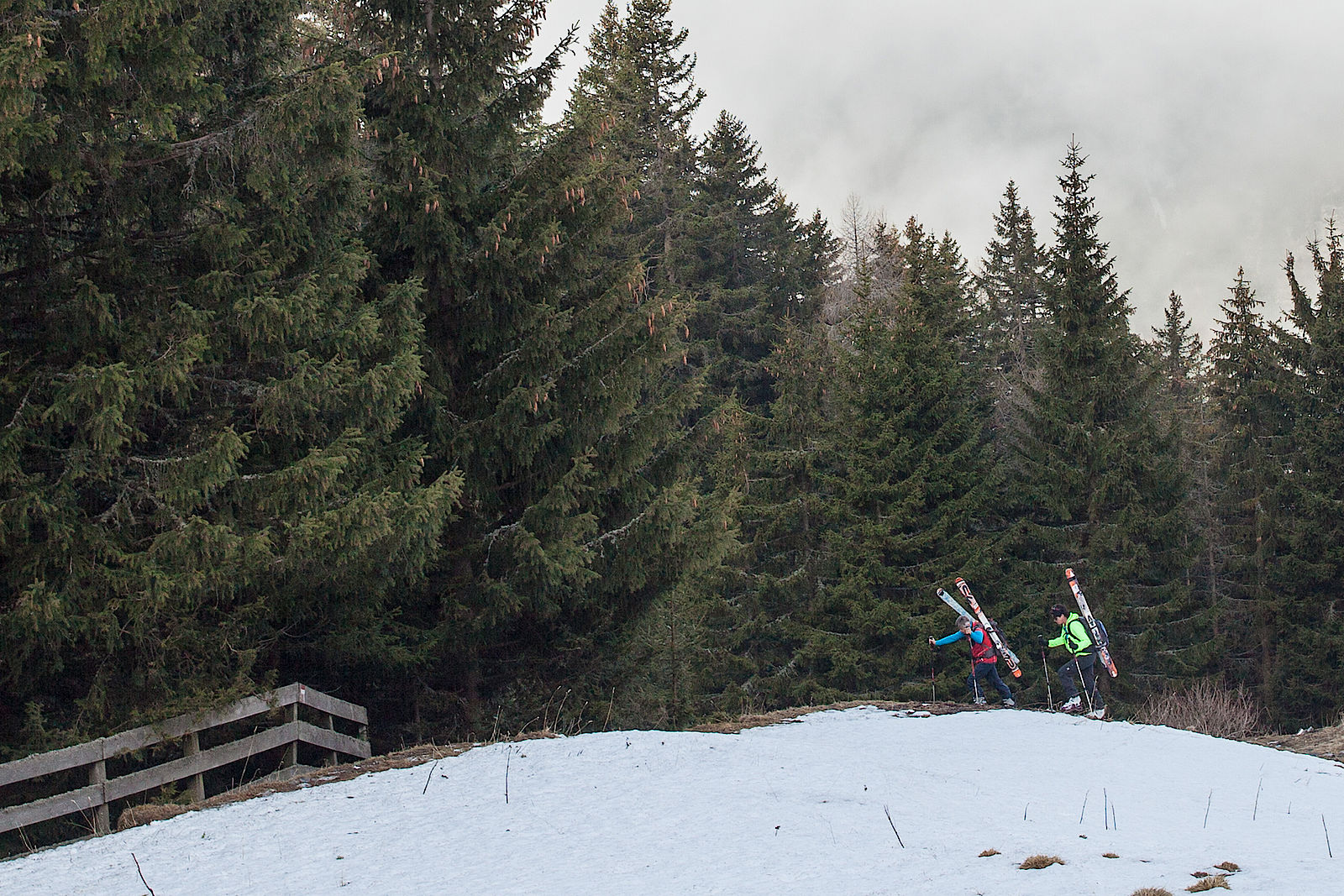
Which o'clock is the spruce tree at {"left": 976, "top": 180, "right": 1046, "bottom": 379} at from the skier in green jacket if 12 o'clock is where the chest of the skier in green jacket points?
The spruce tree is roughly at 3 o'clock from the skier in green jacket.

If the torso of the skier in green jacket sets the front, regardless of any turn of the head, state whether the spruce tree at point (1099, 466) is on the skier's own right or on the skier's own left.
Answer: on the skier's own right

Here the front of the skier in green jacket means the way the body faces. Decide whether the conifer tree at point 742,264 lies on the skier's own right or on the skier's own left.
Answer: on the skier's own right

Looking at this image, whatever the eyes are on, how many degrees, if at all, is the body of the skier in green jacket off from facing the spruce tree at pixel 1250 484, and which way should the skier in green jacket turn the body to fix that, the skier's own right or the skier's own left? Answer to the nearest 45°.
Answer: approximately 90° to the skier's own right

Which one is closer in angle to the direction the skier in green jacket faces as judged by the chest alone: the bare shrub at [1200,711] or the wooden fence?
the wooden fence

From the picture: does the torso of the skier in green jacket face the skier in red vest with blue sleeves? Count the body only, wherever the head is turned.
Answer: yes

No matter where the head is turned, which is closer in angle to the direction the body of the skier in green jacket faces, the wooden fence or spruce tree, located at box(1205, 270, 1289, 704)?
the wooden fence

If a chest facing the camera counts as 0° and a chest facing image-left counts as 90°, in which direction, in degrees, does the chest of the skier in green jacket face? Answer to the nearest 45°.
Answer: approximately 90°
